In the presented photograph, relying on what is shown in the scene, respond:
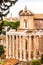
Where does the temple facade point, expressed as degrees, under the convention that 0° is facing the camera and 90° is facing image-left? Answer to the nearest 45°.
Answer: approximately 45°
